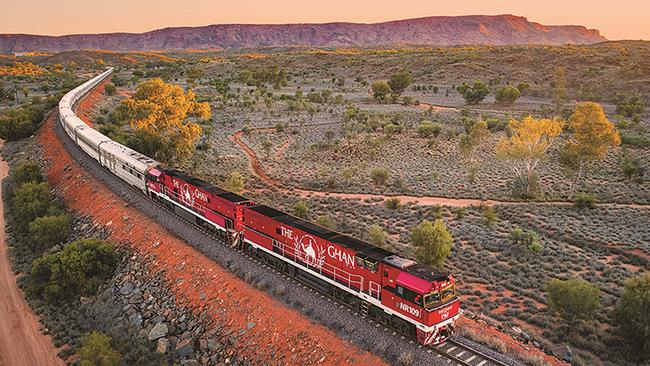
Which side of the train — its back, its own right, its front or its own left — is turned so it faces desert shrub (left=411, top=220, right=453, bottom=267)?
left

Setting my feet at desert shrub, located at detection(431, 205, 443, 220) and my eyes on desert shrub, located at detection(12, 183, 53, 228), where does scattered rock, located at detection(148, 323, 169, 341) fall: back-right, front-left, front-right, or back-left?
front-left

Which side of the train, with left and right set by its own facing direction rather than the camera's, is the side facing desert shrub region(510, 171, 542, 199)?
left

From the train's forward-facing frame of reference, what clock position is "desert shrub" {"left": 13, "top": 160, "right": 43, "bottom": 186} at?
The desert shrub is roughly at 6 o'clock from the train.

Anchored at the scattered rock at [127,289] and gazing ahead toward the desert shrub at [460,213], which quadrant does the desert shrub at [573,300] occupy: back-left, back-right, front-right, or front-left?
front-right

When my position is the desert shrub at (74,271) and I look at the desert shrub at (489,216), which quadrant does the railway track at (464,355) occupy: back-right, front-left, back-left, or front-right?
front-right

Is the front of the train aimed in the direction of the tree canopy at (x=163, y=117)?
no

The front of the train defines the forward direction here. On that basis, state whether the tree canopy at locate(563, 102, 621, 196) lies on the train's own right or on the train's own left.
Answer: on the train's own left

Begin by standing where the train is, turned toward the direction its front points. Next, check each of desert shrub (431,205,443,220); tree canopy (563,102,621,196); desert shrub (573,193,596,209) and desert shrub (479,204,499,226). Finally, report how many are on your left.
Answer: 4

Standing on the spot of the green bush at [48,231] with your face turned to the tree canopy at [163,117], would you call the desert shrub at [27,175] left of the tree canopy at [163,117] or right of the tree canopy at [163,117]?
left

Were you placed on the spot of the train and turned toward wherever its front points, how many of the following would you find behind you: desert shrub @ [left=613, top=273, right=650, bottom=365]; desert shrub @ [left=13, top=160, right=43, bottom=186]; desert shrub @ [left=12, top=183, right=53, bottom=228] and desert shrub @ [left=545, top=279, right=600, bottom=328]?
2

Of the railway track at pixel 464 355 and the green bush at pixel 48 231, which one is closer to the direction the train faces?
the railway track

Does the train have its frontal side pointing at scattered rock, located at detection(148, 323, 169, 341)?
no

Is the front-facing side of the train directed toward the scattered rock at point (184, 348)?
no

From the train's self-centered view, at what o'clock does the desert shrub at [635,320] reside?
The desert shrub is roughly at 11 o'clock from the train.

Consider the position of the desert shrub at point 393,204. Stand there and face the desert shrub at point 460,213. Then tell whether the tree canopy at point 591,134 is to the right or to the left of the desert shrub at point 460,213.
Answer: left

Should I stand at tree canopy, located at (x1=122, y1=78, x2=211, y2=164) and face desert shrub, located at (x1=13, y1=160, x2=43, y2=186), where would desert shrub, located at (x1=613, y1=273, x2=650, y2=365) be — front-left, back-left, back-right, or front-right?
back-left

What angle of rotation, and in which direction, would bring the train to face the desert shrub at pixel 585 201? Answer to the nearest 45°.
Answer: approximately 90° to its left
